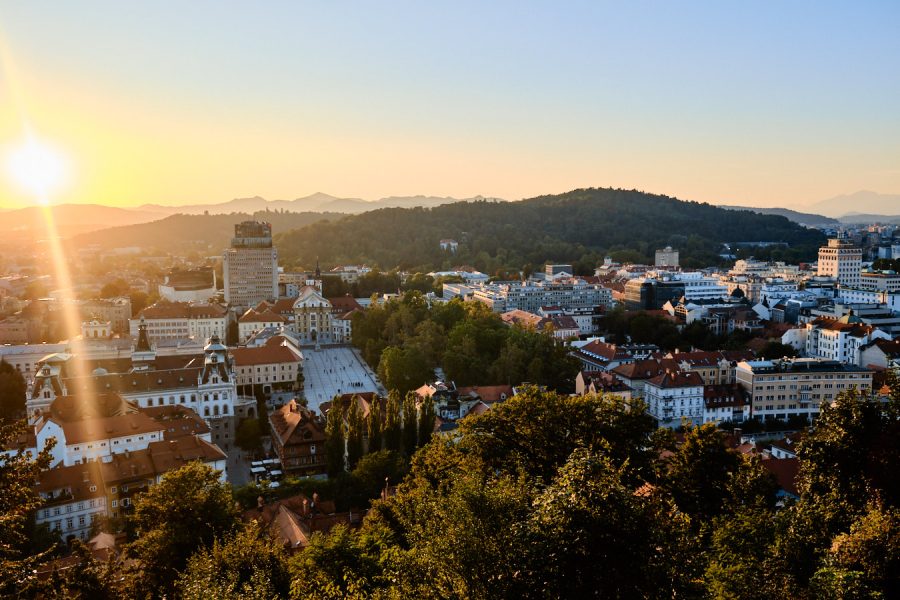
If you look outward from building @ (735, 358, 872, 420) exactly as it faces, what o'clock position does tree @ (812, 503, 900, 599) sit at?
The tree is roughly at 12 o'clock from the building.

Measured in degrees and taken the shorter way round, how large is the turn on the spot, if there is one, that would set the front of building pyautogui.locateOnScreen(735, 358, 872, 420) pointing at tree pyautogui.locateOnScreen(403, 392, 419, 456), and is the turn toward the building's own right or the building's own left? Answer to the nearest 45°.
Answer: approximately 45° to the building's own right

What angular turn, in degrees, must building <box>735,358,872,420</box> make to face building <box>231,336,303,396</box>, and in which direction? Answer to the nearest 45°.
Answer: approximately 90° to its right

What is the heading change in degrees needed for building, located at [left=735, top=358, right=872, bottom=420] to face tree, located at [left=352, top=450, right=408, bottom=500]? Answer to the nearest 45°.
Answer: approximately 45° to its right

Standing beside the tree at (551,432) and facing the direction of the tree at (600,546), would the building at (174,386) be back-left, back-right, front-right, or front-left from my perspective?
back-right

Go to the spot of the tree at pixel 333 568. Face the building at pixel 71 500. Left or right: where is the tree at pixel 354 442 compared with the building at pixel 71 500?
right

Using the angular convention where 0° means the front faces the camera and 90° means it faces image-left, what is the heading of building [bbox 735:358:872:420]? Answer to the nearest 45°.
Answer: approximately 0°

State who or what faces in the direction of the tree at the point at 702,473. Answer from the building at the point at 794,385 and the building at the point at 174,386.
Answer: the building at the point at 794,385
